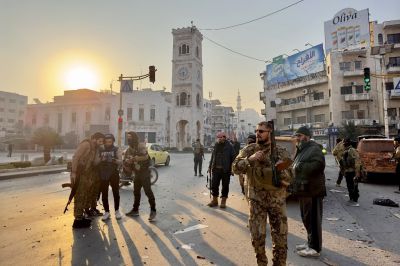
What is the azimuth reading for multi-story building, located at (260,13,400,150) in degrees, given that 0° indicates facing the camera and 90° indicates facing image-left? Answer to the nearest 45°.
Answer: approximately 45°

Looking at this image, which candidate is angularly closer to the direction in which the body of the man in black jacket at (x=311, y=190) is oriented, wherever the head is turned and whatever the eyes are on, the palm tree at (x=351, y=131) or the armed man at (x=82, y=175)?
the armed man

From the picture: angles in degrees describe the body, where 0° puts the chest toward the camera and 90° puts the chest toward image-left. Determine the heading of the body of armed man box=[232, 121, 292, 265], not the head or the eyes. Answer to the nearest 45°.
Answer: approximately 45°

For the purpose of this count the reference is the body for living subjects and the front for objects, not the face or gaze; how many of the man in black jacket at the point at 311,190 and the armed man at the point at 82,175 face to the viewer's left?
1

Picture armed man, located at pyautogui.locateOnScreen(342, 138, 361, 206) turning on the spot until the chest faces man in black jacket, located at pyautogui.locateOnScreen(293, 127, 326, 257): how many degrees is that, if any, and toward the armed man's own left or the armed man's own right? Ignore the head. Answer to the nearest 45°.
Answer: approximately 90° to the armed man's own left

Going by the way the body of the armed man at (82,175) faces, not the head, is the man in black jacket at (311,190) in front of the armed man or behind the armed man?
in front

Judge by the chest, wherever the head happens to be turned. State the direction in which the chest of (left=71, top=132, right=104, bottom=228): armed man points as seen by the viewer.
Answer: to the viewer's right

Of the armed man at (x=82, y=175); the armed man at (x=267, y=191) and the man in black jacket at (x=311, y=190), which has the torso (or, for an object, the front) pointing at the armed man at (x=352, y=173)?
the armed man at (x=82, y=175)

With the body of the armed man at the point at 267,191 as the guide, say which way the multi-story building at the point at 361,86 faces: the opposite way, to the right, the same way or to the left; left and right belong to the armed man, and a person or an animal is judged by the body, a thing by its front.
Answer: the same way

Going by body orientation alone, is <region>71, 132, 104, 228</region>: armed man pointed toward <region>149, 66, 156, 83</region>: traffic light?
no

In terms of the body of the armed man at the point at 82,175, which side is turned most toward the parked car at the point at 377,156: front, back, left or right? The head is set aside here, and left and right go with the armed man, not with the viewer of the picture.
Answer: front

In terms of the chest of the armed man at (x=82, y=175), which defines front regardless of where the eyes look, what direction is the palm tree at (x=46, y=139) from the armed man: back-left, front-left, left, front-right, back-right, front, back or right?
left

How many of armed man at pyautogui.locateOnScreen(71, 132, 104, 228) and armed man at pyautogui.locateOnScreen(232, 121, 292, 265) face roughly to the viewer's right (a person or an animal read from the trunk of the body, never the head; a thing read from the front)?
1

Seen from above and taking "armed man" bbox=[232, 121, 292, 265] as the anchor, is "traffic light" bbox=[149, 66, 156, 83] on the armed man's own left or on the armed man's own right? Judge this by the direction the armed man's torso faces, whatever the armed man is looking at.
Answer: on the armed man's own right

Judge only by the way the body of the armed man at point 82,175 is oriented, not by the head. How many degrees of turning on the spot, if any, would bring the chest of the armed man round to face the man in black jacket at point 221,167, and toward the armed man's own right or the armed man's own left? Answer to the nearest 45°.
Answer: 0° — they already face them

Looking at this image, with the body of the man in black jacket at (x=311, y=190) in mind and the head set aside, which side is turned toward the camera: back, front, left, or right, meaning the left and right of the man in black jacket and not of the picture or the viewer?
left

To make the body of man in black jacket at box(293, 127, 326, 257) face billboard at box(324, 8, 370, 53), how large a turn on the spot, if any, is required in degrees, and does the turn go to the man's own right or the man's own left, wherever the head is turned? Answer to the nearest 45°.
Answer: approximately 90° to the man's own right

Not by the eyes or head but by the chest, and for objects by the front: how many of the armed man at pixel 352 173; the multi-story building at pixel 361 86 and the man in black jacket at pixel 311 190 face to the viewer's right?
0

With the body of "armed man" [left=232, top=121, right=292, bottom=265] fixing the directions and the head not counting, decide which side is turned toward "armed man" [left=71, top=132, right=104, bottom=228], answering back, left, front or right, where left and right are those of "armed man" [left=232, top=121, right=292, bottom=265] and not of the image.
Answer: right
